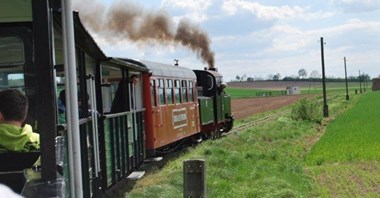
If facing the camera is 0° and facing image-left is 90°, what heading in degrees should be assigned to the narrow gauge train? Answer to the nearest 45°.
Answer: approximately 225°

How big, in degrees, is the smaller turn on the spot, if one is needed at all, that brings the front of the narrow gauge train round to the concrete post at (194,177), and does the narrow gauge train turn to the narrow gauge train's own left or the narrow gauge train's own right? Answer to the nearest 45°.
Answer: approximately 90° to the narrow gauge train's own right
